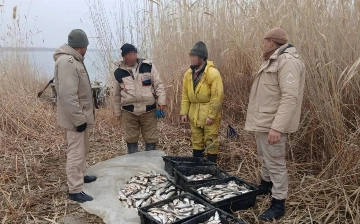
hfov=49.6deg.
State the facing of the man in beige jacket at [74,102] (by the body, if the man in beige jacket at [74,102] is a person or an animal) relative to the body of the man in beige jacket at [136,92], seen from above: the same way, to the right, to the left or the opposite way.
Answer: to the left

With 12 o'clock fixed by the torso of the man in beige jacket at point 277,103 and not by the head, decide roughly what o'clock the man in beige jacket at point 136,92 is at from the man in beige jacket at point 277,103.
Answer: the man in beige jacket at point 136,92 is roughly at 1 o'clock from the man in beige jacket at point 277,103.

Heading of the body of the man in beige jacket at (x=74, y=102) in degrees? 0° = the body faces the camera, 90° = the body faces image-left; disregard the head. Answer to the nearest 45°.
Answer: approximately 270°

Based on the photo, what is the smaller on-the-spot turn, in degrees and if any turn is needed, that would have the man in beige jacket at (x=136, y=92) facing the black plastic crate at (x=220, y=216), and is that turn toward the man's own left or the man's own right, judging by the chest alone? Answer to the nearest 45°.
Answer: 0° — they already face it

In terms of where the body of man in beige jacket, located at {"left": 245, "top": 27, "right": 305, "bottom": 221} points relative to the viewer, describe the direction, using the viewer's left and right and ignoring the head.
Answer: facing to the left of the viewer

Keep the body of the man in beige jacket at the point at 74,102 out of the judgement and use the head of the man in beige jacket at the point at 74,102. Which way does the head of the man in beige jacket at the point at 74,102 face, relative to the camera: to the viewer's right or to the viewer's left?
to the viewer's right

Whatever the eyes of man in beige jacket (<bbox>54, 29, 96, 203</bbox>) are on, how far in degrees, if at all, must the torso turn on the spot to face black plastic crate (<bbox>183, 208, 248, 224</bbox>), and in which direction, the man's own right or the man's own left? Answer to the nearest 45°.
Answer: approximately 45° to the man's own right
